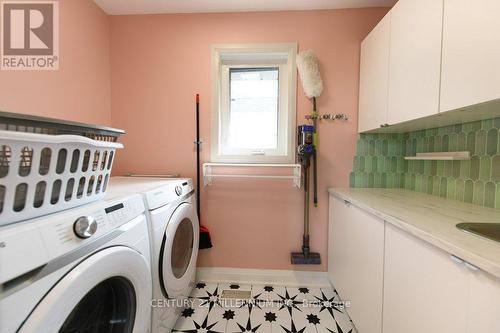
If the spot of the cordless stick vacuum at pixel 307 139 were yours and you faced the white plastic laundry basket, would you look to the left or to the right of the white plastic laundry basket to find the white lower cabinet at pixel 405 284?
left

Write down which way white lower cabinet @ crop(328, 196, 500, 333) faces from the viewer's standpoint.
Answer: facing the viewer and to the left of the viewer

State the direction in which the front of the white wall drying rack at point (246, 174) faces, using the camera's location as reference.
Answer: facing the viewer

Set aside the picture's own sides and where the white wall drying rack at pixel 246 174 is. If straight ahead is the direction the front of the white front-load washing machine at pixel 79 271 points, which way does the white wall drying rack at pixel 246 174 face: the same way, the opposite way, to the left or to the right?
to the right

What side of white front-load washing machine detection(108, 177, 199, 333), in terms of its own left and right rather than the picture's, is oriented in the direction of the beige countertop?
front

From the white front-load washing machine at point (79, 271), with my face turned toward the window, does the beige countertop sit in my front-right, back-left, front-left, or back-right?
front-right

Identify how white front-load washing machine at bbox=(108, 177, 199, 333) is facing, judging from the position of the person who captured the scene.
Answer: facing the viewer and to the right of the viewer

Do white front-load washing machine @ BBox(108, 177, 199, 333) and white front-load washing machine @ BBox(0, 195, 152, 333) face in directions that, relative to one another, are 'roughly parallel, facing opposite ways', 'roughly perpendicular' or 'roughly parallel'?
roughly parallel

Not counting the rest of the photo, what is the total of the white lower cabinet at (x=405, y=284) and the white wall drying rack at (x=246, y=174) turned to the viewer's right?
0

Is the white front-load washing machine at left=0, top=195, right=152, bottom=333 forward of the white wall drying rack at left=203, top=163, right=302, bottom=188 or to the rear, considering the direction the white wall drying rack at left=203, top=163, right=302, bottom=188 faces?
forward

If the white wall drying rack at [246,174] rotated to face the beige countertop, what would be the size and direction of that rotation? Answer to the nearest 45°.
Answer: approximately 45° to its left
